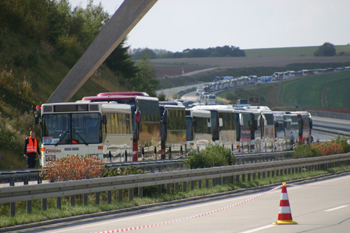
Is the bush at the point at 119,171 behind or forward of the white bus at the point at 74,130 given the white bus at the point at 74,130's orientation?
forward

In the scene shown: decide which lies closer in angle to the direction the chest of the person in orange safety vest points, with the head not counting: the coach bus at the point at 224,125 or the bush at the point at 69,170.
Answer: the bush

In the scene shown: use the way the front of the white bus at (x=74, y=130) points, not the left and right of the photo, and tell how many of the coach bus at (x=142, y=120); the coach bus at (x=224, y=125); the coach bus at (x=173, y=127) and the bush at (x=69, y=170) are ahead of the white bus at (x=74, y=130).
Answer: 1

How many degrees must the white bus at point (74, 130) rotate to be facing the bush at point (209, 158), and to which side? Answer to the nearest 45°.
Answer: approximately 90° to its left

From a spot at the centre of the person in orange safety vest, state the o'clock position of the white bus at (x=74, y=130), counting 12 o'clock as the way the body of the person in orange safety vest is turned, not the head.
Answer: The white bus is roughly at 8 o'clock from the person in orange safety vest.

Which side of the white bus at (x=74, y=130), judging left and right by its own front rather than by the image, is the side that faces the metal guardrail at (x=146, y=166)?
left

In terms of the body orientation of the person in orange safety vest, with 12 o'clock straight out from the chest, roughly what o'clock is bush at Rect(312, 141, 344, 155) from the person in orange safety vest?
The bush is roughly at 8 o'clock from the person in orange safety vest.

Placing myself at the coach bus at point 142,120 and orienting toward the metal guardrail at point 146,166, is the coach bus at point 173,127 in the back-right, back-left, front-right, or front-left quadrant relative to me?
back-left

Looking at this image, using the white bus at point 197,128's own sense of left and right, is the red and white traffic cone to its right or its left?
on its left

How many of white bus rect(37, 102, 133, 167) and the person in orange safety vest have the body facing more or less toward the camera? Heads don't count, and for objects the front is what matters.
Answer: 2

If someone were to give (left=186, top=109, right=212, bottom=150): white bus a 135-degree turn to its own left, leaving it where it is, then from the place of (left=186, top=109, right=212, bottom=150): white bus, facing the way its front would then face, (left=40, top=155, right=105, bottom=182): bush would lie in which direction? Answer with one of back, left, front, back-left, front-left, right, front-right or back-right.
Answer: right

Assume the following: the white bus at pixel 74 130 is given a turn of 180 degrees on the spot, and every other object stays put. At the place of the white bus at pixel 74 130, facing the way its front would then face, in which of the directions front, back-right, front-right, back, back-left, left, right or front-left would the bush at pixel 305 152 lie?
front-right

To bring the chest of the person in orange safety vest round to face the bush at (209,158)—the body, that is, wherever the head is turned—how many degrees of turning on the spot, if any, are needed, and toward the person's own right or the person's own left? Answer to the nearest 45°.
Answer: approximately 90° to the person's own left

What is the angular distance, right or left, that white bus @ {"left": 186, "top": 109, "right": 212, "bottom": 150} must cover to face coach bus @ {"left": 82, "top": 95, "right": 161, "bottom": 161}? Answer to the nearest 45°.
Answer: approximately 45° to its left

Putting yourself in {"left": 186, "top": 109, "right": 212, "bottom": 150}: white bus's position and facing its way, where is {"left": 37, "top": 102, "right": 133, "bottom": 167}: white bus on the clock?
{"left": 37, "top": 102, "right": 133, "bottom": 167}: white bus is roughly at 11 o'clock from {"left": 186, "top": 109, "right": 212, "bottom": 150}: white bus.
